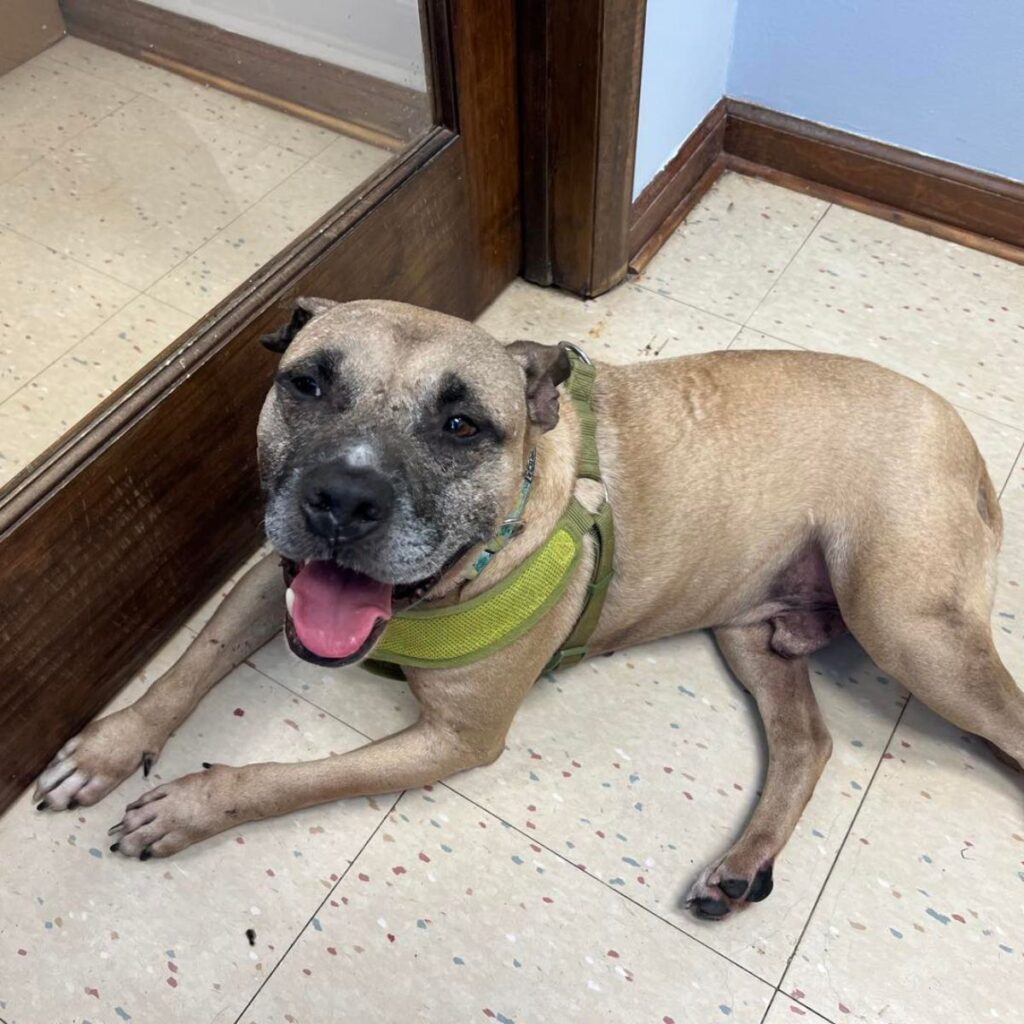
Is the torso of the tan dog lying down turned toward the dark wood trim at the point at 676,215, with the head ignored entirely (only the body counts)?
no

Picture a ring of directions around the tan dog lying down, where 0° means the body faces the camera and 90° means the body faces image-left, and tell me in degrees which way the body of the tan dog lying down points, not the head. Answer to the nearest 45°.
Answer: approximately 45°

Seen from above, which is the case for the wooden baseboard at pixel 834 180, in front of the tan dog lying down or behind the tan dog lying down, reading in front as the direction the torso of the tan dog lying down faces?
behind

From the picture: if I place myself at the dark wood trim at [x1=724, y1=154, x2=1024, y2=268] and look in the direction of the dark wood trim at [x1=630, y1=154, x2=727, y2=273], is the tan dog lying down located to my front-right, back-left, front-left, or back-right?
front-left

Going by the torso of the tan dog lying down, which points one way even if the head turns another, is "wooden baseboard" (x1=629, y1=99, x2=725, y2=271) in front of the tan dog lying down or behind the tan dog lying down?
behind

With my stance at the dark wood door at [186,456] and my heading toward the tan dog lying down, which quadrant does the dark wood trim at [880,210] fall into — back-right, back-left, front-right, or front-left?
front-left

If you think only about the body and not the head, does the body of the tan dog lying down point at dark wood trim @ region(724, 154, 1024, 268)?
no

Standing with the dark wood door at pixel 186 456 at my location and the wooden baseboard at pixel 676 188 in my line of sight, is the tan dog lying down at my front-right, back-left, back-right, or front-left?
front-right
